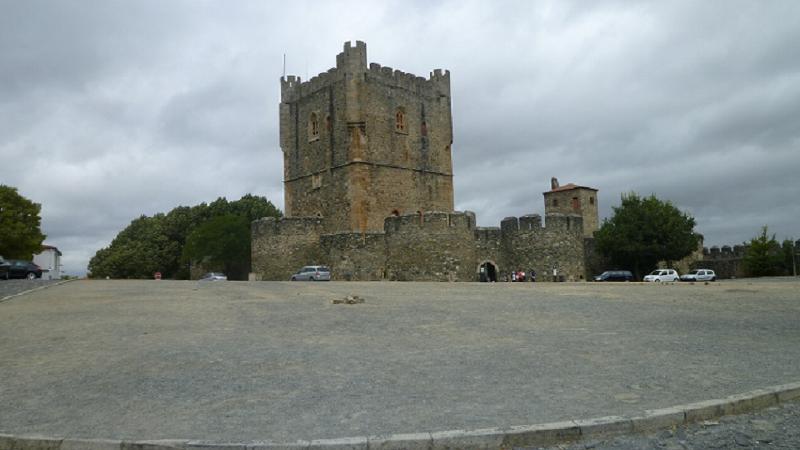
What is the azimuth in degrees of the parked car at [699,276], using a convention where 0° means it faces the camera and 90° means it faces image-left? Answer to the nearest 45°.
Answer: approximately 90°

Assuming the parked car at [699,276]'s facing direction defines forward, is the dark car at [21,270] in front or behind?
in front

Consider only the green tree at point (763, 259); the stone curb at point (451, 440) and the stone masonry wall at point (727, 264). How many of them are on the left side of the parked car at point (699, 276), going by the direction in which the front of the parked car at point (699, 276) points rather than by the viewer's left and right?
1

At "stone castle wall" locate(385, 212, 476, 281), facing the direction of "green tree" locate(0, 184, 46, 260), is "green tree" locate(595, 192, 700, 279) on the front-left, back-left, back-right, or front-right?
back-right

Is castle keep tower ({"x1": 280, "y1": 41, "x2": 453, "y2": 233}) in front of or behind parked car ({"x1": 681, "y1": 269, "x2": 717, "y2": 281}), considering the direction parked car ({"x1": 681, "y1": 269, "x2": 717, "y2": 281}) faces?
in front

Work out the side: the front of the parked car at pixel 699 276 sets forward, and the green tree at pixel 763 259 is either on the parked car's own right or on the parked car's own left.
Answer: on the parked car's own right

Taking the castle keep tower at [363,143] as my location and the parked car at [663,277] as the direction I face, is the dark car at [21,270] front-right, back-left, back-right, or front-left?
back-right

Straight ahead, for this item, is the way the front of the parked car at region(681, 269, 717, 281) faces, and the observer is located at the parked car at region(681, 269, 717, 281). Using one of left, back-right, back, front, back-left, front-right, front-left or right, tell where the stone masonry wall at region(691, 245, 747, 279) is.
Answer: right

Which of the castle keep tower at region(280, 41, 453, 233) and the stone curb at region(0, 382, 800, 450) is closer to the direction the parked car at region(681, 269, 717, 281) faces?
the castle keep tower

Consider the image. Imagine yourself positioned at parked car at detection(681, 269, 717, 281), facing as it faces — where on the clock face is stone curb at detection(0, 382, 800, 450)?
The stone curb is roughly at 9 o'clock from the parked car.
